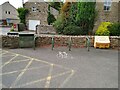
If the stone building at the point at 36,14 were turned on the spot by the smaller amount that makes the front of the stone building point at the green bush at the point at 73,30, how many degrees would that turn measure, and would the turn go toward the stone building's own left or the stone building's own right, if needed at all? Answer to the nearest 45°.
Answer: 0° — it already faces it

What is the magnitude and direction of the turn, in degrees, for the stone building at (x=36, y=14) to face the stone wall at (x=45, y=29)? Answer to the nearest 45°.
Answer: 0° — it already faces it

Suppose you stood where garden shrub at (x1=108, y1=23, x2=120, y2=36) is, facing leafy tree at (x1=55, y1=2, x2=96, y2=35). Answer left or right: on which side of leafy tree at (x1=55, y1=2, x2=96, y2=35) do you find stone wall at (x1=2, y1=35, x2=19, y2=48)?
left

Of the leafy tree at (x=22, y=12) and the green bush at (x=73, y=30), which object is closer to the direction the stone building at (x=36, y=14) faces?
the green bush

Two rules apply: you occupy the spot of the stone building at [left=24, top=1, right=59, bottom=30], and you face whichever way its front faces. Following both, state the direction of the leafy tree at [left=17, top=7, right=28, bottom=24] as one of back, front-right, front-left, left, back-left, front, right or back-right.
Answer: right

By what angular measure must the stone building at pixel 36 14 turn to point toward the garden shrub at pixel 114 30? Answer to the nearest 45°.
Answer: approximately 45° to its left

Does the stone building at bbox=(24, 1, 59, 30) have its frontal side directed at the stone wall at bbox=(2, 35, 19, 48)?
yes

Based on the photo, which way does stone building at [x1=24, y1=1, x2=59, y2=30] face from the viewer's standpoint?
toward the camera

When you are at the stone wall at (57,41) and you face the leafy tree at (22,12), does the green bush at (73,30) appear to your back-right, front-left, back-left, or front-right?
front-right

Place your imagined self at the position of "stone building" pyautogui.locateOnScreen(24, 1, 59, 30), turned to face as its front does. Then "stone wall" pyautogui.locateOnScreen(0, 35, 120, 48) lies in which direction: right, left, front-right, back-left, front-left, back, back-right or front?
front
